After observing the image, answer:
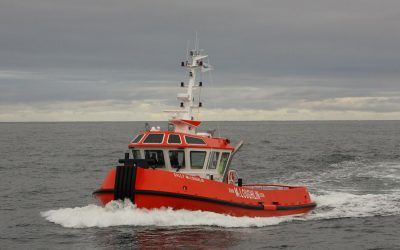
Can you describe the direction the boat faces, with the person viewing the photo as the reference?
facing the viewer and to the left of the viewer
